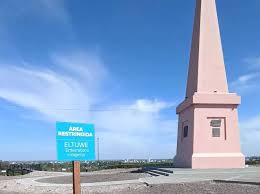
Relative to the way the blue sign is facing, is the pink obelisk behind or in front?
behind

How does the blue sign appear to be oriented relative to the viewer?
toward the camera
